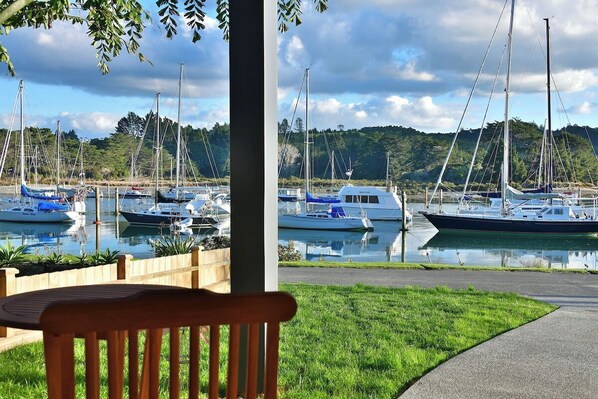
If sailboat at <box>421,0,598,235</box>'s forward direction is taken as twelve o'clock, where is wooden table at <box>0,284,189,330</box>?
The wooden table is roughly at 9 o'clock from the sailboat.

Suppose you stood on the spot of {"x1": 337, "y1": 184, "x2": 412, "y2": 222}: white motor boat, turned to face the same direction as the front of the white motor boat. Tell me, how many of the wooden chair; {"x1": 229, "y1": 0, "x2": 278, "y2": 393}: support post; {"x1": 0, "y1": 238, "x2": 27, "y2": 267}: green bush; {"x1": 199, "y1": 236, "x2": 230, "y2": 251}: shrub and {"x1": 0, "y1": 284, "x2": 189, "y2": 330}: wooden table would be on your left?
5

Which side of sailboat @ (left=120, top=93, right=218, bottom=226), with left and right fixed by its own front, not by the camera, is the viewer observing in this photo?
left

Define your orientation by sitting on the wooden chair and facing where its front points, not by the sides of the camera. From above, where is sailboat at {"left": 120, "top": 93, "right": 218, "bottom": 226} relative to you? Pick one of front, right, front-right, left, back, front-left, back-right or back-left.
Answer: front-right

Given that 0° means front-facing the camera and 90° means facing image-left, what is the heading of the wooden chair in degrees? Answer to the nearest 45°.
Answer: approximately 135°

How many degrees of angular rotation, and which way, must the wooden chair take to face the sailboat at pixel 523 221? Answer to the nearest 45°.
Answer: approximately 90° to its right

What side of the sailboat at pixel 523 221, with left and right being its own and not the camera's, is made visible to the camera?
left

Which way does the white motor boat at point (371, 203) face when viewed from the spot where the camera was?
facing to the left of the viewer

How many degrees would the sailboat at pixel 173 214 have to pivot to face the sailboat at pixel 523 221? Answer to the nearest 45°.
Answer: approximately 135° to its left

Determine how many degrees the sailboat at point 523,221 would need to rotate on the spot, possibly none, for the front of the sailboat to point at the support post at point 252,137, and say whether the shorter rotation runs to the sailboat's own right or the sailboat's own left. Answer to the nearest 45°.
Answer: approximately 90° to the sailboat's own left

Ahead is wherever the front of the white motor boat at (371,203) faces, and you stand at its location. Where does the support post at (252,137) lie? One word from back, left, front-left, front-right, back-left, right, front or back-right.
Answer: left

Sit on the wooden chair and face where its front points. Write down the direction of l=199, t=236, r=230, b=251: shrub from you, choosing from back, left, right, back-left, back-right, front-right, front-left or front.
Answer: front-right

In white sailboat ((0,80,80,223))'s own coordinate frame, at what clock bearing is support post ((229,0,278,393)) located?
The support post is roughly at 9 o'clock from the white sailboat.

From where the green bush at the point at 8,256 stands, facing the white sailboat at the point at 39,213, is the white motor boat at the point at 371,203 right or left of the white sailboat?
right

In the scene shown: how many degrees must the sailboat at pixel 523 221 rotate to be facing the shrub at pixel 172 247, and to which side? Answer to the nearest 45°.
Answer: approximately 90° to its left

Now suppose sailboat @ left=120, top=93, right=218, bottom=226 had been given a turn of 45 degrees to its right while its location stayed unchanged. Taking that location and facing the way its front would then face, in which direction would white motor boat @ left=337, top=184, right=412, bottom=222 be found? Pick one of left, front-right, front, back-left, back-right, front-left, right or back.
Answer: back-right

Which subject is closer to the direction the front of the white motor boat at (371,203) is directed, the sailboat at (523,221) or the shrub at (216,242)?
the shrub

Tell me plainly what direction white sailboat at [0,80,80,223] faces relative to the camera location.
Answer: facing to the left of the viewer
